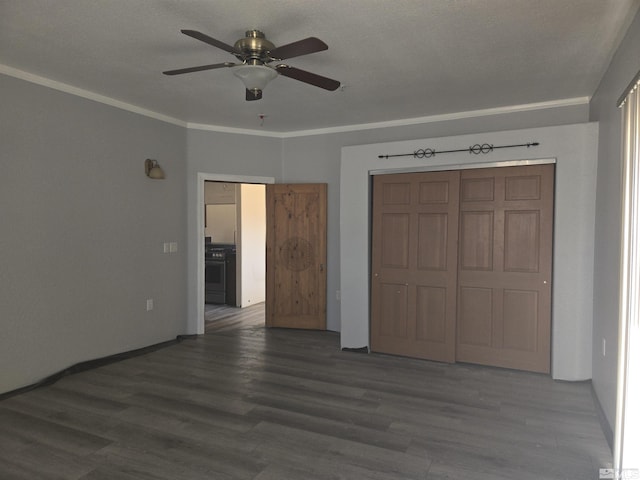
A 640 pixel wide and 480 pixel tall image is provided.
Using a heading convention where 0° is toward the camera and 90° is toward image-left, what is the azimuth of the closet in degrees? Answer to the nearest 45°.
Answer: approximately 0°

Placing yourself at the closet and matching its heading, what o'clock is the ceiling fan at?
The ceiling fan is roughly at 1 o'clock from the closet.

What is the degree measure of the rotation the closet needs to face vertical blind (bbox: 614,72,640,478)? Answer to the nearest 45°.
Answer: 0° — it already faces it

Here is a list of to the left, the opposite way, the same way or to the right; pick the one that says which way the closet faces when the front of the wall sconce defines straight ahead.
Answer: to the right

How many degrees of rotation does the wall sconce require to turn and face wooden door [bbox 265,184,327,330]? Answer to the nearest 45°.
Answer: approximately 45° to its left

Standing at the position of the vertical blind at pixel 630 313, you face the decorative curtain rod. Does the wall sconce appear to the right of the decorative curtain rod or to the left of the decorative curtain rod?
left

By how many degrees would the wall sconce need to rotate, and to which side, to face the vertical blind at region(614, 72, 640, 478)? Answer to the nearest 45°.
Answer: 0° — it already faces it

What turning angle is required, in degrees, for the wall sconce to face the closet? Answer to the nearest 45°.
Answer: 0° — it already faces it

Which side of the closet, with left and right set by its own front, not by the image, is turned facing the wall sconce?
right

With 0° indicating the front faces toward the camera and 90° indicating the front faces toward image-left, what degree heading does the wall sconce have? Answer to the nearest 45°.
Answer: approximately 315°

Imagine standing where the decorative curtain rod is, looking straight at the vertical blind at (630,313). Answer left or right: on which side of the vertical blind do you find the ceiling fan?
right
